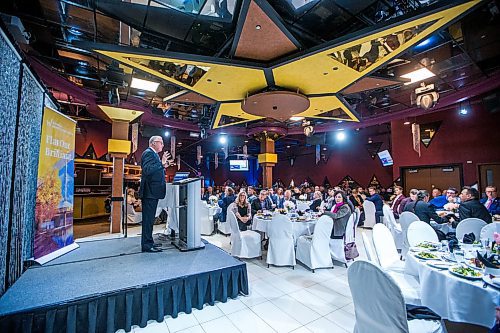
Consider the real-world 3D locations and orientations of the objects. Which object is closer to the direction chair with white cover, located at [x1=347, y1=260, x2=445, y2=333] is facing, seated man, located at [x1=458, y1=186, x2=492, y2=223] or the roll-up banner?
the seated man

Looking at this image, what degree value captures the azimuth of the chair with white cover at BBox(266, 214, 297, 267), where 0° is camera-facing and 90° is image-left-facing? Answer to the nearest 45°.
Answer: approximately 180°

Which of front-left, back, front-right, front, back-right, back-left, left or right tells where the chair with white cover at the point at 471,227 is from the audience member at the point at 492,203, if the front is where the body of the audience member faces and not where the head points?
front-left

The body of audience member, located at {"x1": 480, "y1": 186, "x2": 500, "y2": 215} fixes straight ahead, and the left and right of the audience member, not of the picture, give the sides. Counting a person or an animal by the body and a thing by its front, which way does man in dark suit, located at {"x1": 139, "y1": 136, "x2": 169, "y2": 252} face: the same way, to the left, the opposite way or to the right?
the opposite way

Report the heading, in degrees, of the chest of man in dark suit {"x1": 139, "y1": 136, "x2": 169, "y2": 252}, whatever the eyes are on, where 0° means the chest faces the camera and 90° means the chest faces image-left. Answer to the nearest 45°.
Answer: approximately 270°

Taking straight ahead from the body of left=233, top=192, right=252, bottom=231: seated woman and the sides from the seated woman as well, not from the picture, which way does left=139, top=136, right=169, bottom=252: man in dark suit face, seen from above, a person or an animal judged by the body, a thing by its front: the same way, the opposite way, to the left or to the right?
to the left

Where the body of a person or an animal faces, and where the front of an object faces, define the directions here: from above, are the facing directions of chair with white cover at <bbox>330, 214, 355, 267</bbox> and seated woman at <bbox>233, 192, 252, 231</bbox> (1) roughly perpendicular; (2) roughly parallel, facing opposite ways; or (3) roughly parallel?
roughly perpendicular

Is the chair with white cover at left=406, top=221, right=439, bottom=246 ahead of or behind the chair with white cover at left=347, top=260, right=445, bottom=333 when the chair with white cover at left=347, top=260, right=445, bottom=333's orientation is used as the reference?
ahead

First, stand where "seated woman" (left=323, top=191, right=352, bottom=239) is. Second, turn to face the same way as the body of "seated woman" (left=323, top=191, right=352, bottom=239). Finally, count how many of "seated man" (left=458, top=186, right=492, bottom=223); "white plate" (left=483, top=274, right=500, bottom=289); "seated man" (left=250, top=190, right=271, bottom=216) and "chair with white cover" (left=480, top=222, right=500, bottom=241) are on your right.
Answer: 1

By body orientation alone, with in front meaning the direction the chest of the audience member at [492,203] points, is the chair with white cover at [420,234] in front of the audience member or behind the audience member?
in front

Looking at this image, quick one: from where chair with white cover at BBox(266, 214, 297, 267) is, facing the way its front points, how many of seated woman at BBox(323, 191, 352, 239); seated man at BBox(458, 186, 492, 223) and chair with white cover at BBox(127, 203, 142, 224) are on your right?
2
